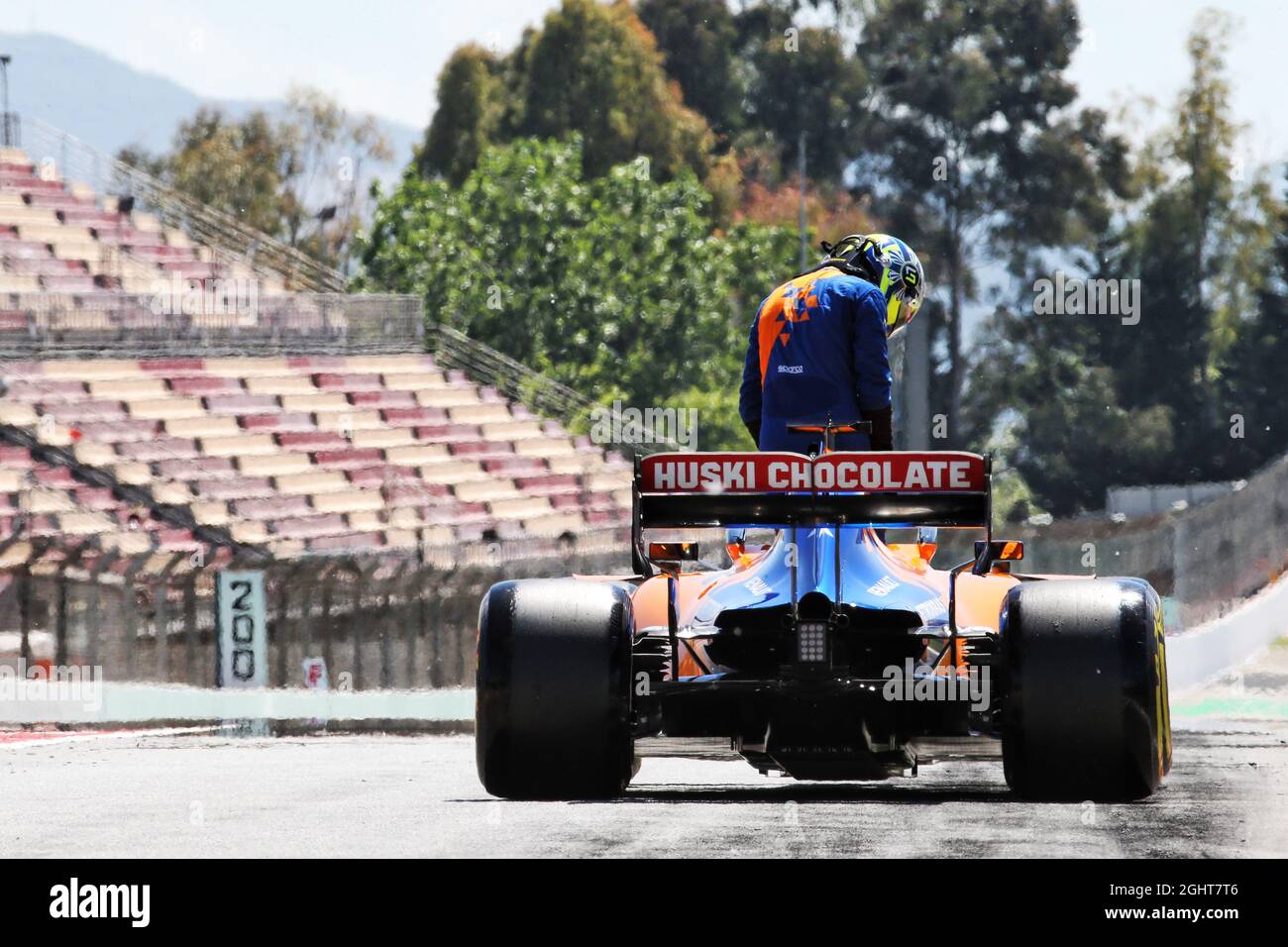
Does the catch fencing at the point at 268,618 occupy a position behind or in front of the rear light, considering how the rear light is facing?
behind

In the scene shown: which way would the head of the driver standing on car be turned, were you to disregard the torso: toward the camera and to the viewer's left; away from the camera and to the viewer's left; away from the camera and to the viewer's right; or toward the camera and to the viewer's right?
away from the camera and to the viewer's right

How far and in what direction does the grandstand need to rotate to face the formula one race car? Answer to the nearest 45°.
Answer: approximately 45° to its right

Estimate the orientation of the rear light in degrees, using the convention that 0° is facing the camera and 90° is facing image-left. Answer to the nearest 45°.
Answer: approximately 0°

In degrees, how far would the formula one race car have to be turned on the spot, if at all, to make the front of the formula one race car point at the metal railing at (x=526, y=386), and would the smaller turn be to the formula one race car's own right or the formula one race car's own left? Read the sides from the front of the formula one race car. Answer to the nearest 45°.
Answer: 0° — it already faces it

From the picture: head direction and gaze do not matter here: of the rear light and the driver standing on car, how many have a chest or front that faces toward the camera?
1

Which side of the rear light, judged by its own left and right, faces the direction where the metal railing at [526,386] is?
back

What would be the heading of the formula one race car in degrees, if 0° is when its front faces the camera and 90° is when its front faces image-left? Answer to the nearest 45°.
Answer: approximately 180°

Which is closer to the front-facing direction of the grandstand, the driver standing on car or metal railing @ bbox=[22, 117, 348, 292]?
the driver standing on car

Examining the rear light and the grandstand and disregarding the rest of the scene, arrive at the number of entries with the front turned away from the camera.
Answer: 0

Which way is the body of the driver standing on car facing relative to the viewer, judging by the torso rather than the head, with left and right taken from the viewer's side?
facing away from the viewer and to the right of the viewer
